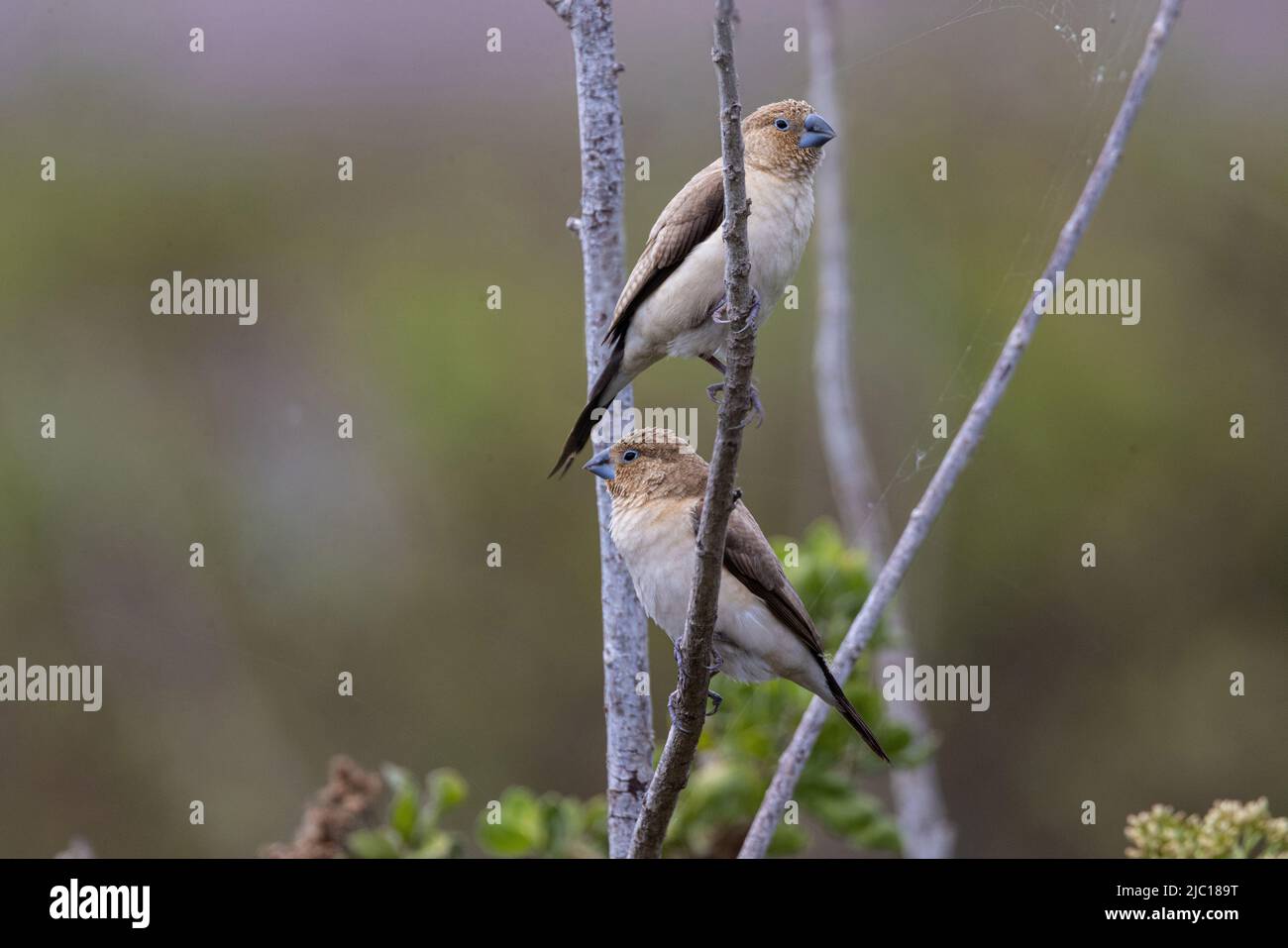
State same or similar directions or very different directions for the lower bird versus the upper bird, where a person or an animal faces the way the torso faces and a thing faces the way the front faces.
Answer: very different directions

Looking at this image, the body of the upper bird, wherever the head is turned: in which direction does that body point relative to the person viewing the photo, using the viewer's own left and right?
facing to the right of the viewer

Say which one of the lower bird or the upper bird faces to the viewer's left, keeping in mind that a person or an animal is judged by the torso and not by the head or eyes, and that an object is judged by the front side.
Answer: the lower bird

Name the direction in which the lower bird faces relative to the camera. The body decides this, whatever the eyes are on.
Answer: to the viewer's left

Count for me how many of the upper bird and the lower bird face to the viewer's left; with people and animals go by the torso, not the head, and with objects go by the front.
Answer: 1

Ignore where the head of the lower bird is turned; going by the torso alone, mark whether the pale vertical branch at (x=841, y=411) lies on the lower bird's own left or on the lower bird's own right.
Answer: on the lower bird's own right
